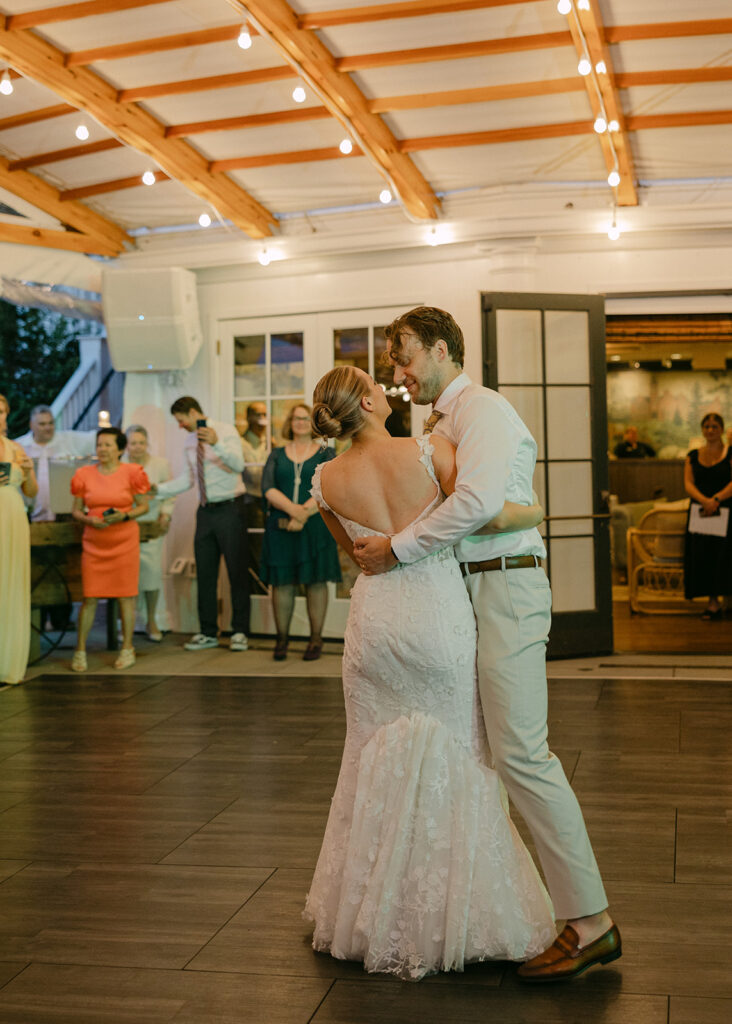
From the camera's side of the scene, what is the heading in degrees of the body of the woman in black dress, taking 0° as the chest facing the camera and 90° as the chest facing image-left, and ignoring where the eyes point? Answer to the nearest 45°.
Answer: approximately 0°

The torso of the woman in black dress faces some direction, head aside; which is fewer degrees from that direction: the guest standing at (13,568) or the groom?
the groom

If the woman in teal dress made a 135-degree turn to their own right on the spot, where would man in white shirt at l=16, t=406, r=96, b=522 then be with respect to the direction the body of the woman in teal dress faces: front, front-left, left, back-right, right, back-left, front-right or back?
front

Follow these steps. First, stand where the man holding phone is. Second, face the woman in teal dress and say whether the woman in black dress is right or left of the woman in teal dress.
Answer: left

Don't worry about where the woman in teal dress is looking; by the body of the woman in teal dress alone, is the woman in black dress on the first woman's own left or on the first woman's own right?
on the first woman's own left

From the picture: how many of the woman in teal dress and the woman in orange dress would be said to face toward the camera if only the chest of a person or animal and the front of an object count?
2

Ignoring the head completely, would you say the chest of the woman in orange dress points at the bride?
yes
